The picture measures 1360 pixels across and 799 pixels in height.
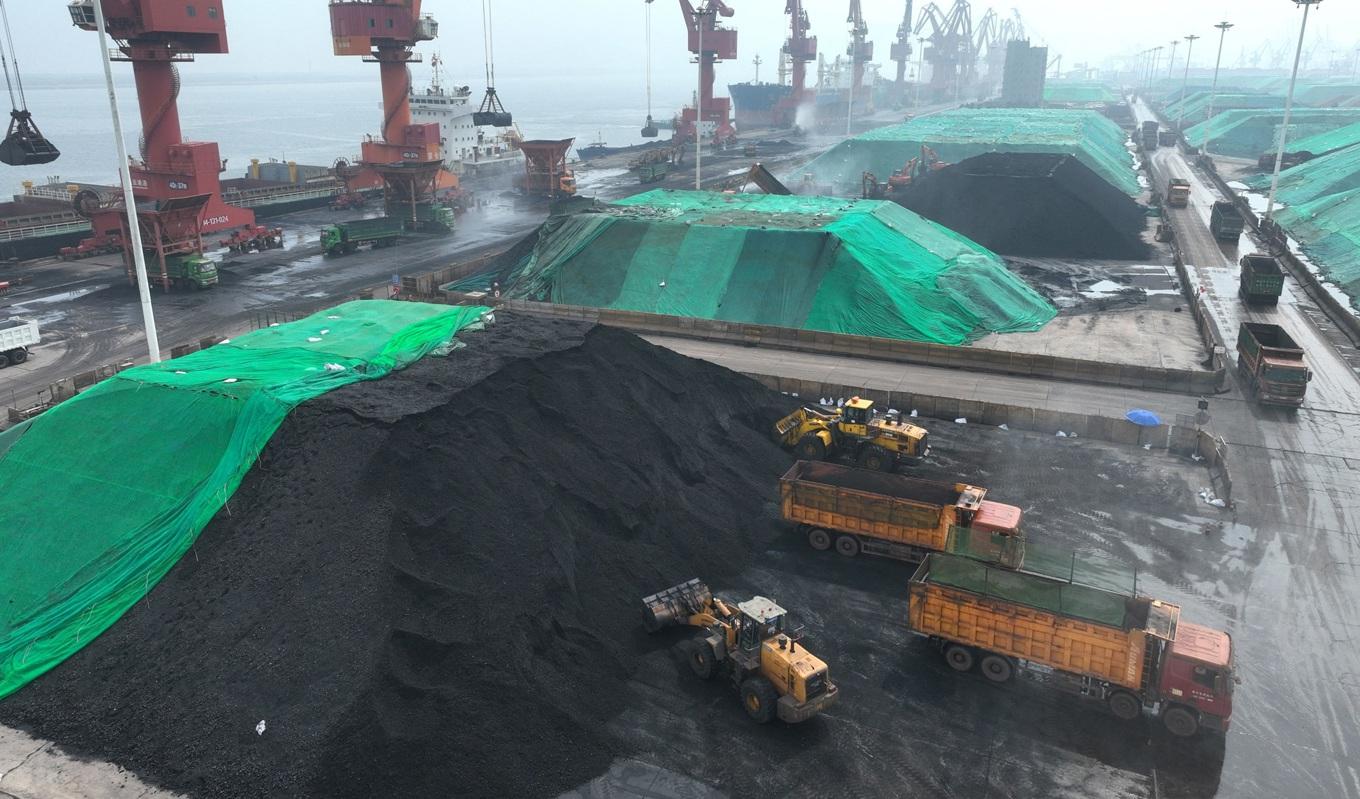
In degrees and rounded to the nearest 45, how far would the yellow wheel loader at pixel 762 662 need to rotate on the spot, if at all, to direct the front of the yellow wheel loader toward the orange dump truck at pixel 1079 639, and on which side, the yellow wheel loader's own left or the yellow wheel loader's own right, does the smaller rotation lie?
approximately 135° to the yellow wheel loader's own right

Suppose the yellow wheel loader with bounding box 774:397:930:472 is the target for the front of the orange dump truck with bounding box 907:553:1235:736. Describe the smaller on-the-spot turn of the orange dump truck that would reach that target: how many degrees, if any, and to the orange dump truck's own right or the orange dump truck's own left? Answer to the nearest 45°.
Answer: approximately 135° to the orange dump truck's own left

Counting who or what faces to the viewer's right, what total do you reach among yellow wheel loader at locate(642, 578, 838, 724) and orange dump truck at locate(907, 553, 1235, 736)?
1

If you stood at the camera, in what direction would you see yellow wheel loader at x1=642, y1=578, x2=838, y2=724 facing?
facing away from the viewer and to the left of the viewer

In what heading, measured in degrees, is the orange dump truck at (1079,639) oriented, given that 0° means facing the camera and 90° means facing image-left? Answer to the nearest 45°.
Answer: approximately 270°

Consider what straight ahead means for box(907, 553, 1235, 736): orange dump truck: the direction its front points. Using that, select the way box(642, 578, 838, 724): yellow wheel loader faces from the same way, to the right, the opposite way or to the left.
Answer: the opposite way

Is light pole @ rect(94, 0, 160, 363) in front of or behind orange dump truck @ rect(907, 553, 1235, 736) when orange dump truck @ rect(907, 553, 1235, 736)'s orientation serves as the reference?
behind

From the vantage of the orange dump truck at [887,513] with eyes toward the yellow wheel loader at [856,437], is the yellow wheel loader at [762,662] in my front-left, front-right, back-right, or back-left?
back-left

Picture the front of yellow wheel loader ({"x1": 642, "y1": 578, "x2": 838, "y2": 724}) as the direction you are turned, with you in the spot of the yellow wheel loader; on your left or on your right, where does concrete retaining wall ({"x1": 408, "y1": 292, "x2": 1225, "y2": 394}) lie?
on your right

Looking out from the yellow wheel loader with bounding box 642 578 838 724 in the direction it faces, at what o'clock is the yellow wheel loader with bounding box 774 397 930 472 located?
the yellow wheel loader with bounding box 774 397 930 472 is roughly at 2 o'clock from the yellow wheel loader with bounding box 642 578 838 724.

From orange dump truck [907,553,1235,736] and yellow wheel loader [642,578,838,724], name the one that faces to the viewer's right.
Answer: the orange dump truck
